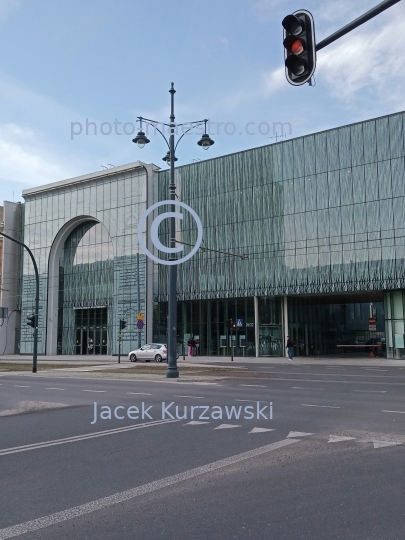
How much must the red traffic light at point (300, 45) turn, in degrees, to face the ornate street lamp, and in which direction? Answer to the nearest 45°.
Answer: approximately 135° to its right

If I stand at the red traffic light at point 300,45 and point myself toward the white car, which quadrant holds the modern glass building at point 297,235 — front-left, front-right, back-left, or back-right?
front-right

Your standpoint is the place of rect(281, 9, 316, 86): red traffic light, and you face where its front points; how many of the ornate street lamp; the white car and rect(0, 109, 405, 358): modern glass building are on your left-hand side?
0

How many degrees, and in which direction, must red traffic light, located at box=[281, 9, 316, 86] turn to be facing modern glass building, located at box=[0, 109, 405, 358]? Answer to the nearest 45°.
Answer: approximately 135° to its right

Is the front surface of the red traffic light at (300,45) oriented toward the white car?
no

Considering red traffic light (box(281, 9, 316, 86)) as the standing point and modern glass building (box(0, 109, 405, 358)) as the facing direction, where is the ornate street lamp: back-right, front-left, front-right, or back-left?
front-left

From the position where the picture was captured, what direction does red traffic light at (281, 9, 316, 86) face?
facing the viewer and to the left of the viewer

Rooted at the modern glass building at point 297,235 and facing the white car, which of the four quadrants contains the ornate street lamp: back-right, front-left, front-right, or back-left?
front-left

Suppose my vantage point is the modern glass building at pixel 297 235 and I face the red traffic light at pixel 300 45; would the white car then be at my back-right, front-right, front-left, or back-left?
front-right
